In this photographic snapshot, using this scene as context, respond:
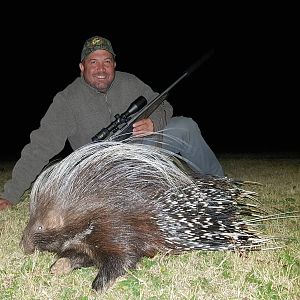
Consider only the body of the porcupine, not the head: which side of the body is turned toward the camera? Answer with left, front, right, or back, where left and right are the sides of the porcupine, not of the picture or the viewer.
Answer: left

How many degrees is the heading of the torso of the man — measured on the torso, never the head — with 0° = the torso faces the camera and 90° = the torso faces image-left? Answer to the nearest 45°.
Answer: approximately 0°

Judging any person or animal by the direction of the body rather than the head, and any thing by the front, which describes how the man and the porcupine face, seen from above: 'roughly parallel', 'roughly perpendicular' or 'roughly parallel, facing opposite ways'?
roughly perpendicular

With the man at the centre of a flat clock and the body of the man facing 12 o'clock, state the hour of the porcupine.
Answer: The porcupine is roughly at 12 o'clock from the man.

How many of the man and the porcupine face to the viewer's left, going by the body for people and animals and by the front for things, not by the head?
1

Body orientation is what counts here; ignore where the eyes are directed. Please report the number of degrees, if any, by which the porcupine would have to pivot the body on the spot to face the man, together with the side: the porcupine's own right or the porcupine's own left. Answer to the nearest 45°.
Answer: approximately 90° to the porcupine's own right
